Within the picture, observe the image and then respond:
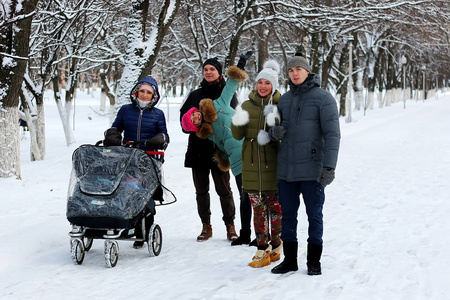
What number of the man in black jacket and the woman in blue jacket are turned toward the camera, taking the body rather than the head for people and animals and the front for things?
2

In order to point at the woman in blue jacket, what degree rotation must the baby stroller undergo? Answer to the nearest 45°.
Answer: approximately 180°

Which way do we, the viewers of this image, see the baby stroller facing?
facing the viewer and to the left of the viewer

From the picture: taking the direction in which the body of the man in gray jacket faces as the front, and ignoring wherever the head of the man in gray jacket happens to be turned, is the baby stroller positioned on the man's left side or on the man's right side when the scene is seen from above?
on the man's right side

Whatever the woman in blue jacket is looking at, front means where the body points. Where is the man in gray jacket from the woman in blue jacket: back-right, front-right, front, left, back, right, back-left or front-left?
front-left

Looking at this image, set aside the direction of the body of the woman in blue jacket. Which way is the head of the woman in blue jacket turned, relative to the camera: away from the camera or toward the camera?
toward the camera

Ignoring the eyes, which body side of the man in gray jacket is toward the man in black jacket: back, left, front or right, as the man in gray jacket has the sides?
right

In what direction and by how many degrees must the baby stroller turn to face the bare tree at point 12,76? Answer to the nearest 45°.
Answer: approximately 135° to its right

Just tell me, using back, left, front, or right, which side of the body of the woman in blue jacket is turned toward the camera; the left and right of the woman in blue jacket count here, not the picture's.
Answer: front

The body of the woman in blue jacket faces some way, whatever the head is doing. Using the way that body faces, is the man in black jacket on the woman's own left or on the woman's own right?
on the woman's own left

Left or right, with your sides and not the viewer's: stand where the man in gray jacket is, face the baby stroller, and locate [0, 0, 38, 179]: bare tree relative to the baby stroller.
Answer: right

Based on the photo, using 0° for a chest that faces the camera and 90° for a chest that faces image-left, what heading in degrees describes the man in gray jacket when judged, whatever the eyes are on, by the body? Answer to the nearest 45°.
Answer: approximately 45°

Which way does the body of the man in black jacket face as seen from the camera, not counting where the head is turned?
toward the camera

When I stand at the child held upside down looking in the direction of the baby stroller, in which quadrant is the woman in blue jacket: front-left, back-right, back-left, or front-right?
front-right
